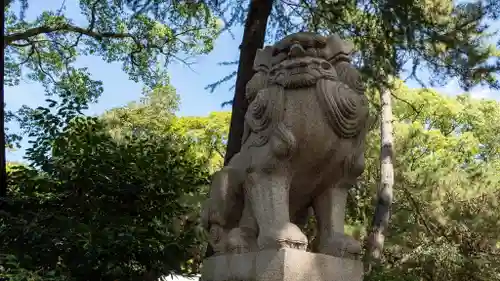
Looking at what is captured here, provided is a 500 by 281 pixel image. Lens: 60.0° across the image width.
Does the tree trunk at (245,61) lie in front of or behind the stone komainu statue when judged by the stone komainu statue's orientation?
behind

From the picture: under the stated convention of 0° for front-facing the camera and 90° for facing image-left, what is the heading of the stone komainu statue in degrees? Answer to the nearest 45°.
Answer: approximately 315°

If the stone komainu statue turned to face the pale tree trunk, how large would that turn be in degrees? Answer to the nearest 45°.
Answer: approximately 135° to its left
